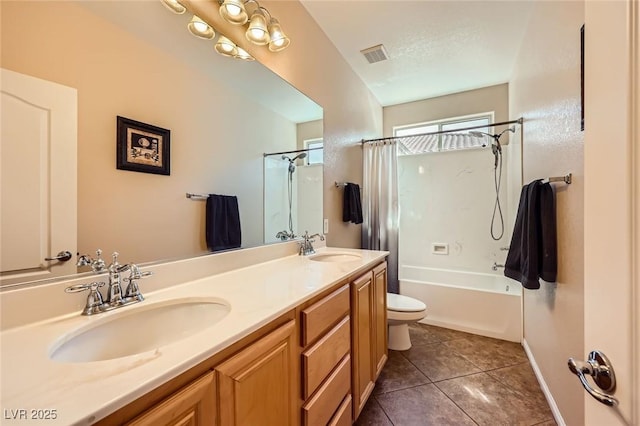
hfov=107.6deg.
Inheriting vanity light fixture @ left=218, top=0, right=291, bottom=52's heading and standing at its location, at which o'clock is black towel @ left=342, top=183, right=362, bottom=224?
The black towel is roughly at 9 o'clock from the vanity light fixture.

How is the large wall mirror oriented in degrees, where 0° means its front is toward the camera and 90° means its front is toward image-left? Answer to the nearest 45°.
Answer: approximately 315°

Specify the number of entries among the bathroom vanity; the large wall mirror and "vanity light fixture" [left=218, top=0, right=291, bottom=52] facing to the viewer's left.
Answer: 0

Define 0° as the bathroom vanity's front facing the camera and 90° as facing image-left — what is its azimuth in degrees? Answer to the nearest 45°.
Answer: approximately 315°

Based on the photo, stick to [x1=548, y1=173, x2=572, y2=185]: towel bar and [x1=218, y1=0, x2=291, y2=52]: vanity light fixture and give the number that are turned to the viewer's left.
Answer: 1

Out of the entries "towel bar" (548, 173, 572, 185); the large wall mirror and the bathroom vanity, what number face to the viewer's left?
1

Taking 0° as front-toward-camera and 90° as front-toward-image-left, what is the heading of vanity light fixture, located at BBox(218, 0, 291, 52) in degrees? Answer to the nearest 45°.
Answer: approximately 315°

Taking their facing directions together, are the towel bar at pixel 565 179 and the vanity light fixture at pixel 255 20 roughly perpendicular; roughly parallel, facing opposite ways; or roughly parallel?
roughly parallel, facing opposite ways

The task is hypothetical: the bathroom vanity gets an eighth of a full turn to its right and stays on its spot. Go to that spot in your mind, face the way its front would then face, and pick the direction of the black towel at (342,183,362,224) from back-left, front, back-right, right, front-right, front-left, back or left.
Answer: back-left

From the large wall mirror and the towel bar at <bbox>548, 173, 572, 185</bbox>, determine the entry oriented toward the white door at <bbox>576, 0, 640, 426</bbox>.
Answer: the large wall mirror

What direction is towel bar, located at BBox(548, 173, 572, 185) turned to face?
to the viewer's left

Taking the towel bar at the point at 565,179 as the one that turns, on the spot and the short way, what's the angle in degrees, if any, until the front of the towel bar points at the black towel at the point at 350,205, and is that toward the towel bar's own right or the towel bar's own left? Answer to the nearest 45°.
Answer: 0° — it already faces it

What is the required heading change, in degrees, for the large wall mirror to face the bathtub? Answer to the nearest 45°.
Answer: approximately 45° to its left

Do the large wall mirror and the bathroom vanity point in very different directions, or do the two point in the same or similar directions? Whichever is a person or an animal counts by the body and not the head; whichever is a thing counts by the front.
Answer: same or similar directions

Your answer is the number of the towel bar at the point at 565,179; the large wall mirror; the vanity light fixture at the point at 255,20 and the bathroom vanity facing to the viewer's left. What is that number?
1

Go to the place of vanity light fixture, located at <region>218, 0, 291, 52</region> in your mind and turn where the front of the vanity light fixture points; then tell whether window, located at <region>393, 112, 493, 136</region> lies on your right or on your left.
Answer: on your left
